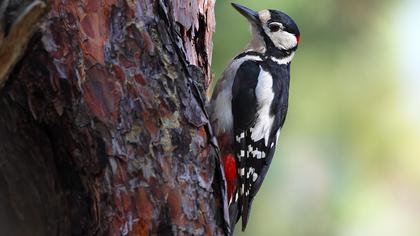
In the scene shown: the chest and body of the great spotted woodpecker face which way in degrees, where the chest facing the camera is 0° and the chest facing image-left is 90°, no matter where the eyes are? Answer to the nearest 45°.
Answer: approximately 90°
